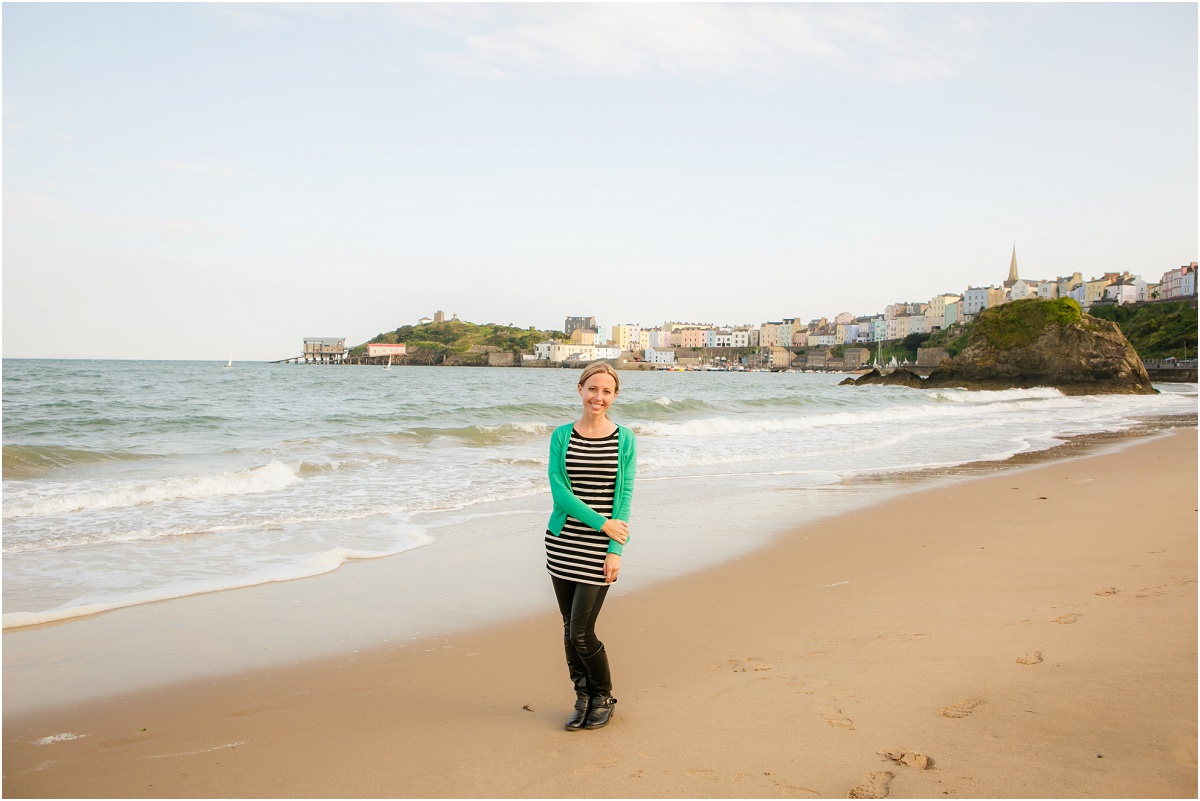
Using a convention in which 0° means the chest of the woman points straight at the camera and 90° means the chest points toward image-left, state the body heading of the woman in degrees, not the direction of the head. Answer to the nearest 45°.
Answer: approximately 0°
